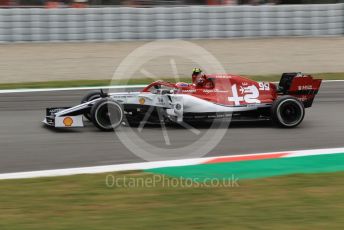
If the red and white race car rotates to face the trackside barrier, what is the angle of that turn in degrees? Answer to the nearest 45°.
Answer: approximately 90° to its right

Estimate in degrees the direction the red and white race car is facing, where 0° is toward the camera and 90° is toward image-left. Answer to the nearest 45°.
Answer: approximately 90°
